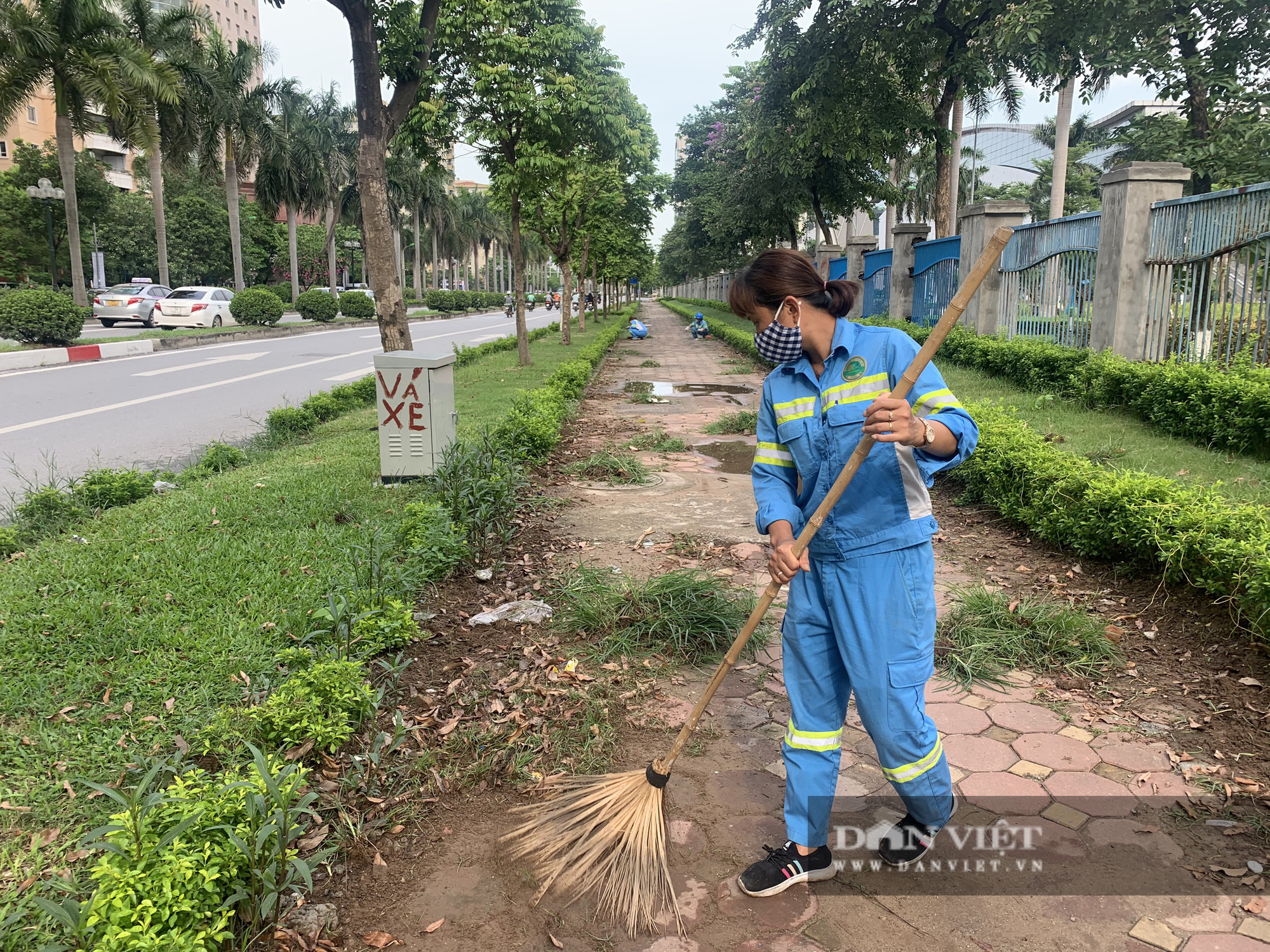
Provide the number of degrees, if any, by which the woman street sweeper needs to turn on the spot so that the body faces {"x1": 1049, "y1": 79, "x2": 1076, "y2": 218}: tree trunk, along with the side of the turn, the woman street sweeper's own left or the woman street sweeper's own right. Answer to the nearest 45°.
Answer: approximately 135° to the woman street sweeper's own right

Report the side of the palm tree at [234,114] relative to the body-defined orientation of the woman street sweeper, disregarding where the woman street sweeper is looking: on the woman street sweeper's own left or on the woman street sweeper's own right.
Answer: on the woman street sweeper's own right

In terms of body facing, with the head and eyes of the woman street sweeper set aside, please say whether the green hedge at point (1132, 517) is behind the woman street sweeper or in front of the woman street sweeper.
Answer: behind

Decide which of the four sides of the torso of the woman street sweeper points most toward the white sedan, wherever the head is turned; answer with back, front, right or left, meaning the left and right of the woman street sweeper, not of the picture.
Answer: right

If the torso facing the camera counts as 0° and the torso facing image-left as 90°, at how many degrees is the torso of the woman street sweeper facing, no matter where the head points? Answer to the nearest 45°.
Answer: approximately 45°

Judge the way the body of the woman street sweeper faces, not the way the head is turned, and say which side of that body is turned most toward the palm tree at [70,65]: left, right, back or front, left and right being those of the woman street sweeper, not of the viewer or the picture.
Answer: right

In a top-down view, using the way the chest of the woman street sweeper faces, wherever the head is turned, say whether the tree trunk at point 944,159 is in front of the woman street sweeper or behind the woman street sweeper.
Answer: behind

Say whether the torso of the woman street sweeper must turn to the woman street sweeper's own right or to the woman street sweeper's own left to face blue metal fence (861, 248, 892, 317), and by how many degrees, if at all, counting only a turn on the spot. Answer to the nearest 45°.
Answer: approximately 135° to the woman street sweeper's own right

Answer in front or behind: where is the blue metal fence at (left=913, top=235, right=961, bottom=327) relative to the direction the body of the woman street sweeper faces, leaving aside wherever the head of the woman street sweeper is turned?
behind

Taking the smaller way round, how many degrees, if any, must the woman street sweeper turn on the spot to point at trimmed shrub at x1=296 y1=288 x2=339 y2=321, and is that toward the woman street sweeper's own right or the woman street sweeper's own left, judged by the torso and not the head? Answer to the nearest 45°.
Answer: approximately 90° to the woman street sweeper's own right

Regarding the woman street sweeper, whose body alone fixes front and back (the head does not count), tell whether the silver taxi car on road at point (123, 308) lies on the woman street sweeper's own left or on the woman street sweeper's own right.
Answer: on the woman street sweeper's own right

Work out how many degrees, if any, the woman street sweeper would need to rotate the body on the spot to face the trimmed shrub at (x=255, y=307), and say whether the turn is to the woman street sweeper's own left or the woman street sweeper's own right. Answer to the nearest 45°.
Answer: approximately 90° to the woman street sweeper's own right
